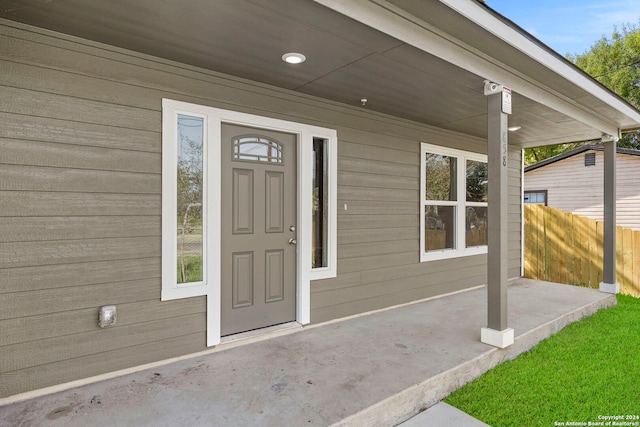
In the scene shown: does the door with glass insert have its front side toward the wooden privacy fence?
no

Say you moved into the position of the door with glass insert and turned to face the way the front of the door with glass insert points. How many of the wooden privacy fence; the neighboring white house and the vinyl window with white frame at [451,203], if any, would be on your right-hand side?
0

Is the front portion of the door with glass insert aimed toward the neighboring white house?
no

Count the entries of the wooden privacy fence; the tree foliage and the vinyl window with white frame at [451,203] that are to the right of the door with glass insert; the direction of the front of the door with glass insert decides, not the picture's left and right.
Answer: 0

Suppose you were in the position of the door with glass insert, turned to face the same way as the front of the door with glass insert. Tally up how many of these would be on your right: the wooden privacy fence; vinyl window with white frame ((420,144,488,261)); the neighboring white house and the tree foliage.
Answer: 0

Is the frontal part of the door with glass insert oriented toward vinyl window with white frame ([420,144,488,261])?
no

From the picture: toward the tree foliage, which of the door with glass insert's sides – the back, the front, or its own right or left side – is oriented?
left
